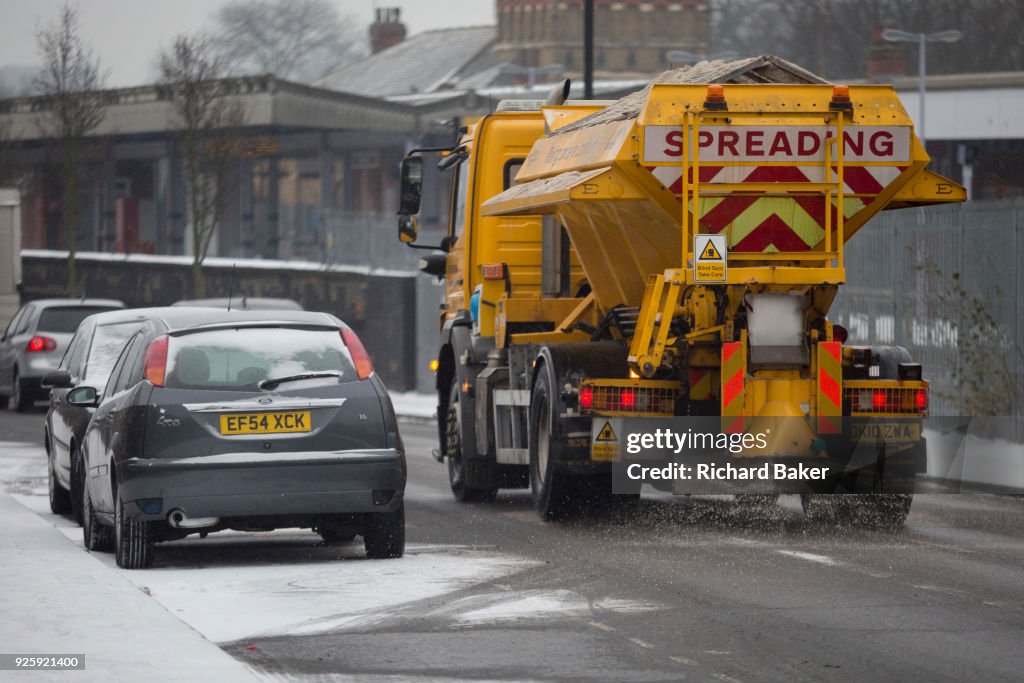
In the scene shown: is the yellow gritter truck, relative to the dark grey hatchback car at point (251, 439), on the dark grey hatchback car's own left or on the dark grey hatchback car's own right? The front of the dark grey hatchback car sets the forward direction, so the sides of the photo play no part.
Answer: on the dark grey hatchback car's own right

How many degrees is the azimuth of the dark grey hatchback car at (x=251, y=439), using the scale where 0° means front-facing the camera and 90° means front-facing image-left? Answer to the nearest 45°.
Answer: approximately 180°
